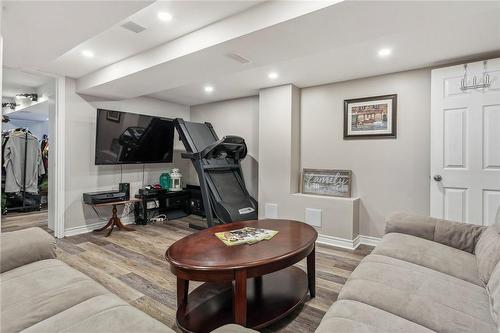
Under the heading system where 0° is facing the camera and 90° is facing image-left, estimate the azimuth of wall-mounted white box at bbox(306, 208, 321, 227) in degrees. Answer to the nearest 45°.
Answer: approximately 45°

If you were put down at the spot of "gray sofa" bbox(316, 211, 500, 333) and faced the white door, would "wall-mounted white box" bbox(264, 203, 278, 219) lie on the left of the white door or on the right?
left

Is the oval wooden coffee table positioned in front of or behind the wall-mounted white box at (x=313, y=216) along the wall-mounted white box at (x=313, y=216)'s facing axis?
in front

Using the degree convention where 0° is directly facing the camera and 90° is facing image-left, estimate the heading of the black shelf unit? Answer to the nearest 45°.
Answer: approximately 315°

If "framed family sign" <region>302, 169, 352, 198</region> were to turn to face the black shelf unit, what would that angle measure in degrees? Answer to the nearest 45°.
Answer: approximately 45° to its right

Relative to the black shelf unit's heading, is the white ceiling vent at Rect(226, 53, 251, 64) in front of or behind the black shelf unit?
in front

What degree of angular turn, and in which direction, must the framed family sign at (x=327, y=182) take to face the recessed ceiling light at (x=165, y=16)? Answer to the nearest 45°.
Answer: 0° — it already faces it
